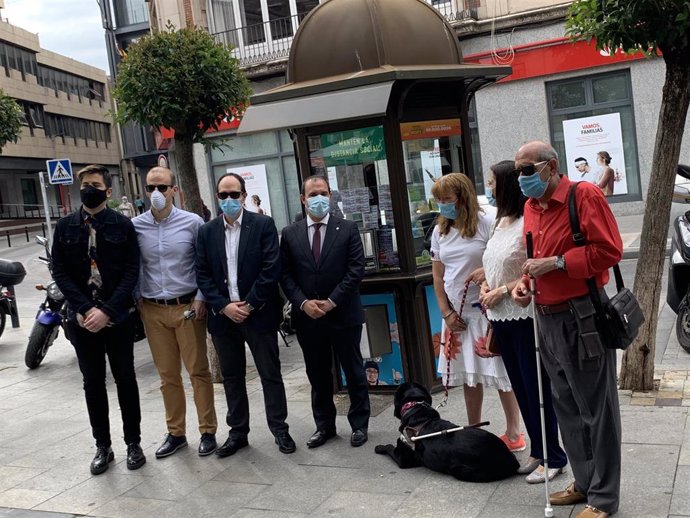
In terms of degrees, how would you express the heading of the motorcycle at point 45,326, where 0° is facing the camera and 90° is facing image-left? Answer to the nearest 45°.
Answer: approximately 45°

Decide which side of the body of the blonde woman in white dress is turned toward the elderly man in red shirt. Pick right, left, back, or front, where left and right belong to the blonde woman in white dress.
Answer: left

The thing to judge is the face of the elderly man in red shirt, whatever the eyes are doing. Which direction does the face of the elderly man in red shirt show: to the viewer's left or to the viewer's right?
to the viewer's left

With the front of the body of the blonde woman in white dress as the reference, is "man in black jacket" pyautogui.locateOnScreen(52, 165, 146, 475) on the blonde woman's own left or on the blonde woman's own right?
on the blonde woman's own right

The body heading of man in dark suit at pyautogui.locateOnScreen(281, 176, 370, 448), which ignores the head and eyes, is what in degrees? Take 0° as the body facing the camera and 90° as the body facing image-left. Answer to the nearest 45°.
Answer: approximately 0°

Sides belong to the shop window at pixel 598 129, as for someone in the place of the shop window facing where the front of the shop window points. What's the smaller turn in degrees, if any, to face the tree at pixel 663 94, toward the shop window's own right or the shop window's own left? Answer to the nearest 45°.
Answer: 0° — it already faces it

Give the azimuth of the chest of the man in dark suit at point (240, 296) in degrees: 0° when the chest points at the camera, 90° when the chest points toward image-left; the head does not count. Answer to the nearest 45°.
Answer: approximately 0°

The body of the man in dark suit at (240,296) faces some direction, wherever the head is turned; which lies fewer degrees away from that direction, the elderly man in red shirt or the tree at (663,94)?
the elderly man in red shirt

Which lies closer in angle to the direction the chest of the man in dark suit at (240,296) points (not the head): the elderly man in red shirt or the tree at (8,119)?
the elderly man in red shirt
